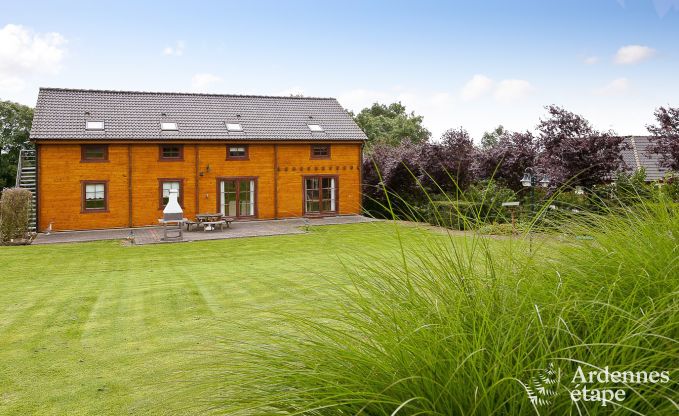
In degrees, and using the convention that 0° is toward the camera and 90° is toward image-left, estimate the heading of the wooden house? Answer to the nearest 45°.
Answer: approximately 0°

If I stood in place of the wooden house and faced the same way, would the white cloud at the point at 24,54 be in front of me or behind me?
behind

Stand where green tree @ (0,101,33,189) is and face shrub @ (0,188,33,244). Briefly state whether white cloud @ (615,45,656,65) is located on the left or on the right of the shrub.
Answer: left

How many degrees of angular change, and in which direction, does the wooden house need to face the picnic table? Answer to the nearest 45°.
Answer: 0° — it already faces it

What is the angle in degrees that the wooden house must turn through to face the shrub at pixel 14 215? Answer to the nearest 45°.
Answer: approximately 45° to its right

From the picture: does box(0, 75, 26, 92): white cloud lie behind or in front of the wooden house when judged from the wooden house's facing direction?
behind

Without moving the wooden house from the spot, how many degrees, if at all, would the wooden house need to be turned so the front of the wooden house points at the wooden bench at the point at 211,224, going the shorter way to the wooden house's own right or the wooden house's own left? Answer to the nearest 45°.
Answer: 0° — it already faces it

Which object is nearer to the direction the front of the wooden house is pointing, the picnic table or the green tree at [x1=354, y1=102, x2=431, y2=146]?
the picnic table

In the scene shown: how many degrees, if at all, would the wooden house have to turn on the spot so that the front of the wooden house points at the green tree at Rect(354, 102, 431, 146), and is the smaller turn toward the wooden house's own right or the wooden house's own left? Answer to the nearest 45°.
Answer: approximately 135° to the wooden house's own left
